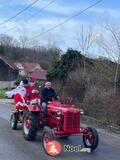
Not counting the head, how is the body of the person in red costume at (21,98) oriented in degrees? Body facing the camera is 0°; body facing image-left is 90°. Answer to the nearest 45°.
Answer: approximately 315°

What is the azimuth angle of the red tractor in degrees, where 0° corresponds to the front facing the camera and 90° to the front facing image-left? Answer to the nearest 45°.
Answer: approximately 315°
